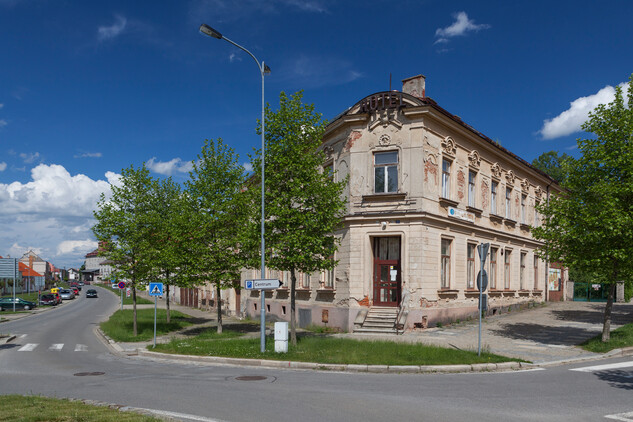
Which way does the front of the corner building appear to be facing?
toward the camera

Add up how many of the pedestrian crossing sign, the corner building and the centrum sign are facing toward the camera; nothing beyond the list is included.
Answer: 3

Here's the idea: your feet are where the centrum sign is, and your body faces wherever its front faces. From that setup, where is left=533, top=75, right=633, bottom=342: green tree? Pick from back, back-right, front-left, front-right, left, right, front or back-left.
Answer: left

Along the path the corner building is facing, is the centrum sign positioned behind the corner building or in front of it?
in front

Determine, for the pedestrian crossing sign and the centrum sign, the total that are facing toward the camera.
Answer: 2

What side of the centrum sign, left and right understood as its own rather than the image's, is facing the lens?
front

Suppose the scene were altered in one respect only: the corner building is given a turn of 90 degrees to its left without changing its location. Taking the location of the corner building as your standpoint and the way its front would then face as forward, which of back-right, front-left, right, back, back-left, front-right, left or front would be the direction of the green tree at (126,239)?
back

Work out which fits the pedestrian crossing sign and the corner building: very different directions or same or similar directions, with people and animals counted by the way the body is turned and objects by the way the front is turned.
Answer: same or similar directions

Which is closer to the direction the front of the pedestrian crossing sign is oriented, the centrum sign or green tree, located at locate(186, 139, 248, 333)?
the centrum sign

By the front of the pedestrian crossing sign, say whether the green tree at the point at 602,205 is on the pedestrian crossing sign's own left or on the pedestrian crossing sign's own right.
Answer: on the pedestrian crossing sign's own left

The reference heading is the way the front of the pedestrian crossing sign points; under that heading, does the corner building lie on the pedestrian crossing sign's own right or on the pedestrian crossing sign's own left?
on the pedestrian crossing sign's own left

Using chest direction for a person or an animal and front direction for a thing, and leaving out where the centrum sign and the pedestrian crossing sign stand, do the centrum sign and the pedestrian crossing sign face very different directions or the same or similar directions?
same or similar directions
